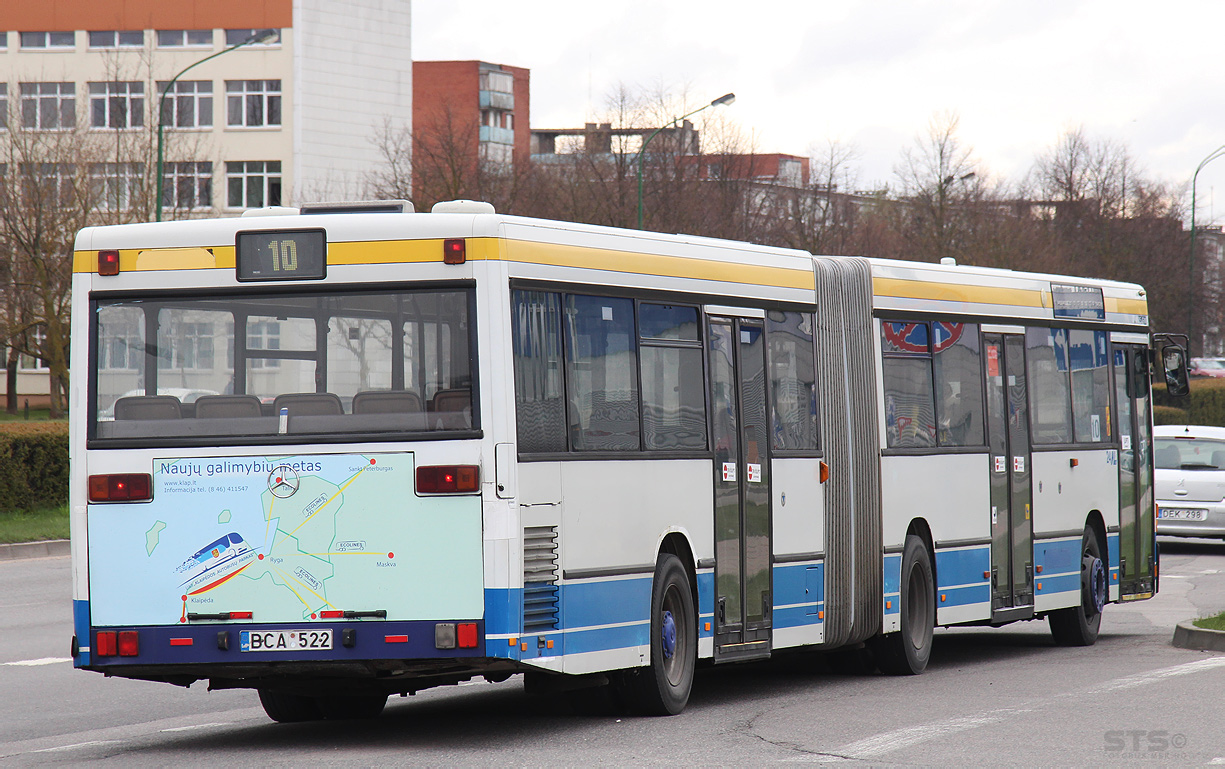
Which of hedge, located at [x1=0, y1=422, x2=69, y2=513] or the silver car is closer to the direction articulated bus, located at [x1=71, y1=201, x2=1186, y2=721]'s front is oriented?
the silver car

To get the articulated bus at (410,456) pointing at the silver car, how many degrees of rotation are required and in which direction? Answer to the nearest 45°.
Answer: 0° — it already faces it

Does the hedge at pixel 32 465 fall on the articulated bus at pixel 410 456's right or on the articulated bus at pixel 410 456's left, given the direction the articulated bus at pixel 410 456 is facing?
on its left

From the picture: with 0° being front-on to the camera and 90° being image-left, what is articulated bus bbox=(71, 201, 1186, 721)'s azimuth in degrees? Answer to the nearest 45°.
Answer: approximately 225°
